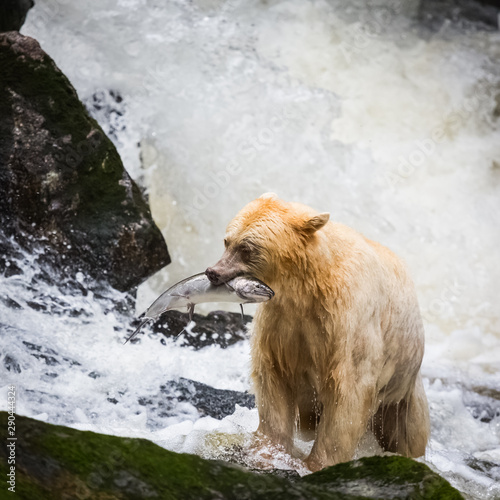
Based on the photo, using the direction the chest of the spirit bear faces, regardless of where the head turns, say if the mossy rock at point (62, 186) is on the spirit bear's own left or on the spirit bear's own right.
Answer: on the spirit bear's own right

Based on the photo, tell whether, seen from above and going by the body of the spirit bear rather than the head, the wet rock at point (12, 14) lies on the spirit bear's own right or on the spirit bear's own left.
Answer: on the spirit bear's own right

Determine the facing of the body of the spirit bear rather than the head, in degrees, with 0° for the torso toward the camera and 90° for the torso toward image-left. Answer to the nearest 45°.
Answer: approximately 45°

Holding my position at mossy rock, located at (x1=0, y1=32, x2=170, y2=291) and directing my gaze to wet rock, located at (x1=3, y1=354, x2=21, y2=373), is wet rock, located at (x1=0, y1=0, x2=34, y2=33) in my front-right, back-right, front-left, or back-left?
back-right

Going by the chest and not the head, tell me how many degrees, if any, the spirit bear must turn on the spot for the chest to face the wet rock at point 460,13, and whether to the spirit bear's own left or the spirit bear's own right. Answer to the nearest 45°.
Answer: approximately 135° to the spirit bear's own right

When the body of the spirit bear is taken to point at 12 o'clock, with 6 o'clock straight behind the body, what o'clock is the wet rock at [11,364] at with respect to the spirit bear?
The wet rock is roughly at 2 o'clock from the spirit bear.
